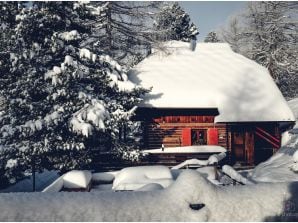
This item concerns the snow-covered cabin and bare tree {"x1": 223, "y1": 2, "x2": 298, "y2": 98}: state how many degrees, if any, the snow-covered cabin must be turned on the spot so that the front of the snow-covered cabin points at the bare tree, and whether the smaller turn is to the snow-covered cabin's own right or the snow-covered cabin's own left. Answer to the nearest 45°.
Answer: approximately 180°

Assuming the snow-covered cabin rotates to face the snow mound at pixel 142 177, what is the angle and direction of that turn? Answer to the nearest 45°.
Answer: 0° — it already faces it

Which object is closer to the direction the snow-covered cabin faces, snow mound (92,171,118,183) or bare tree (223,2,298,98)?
the snow mound

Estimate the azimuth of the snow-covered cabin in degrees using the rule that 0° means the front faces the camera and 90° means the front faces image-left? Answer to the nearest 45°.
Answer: approximately 0°

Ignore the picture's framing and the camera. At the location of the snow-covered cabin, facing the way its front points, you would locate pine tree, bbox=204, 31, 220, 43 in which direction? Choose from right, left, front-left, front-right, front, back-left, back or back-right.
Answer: back

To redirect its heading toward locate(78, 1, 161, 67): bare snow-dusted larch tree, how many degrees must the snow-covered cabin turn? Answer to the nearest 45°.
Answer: approximately 135° to its right

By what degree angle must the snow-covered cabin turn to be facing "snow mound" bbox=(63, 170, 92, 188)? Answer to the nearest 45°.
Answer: approximately 45° to its right

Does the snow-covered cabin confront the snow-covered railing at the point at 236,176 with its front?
yes

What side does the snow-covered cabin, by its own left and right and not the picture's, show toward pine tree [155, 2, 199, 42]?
back
